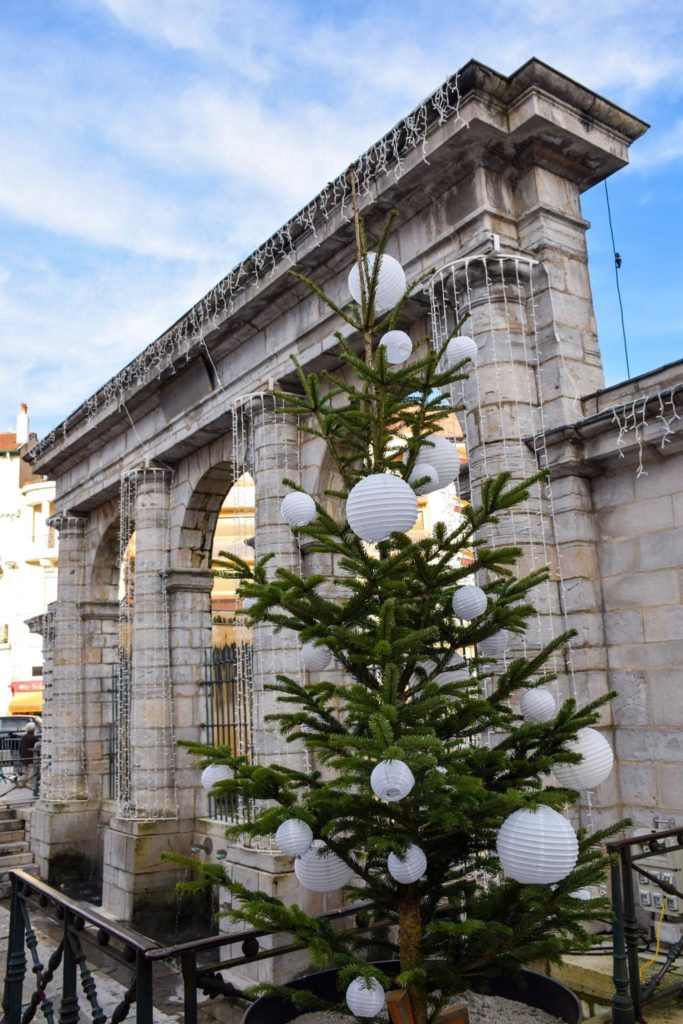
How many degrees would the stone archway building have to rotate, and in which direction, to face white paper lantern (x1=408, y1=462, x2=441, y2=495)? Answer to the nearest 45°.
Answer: approximately 45° to its left

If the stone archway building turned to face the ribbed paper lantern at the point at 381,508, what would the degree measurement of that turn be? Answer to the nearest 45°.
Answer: approximately 45° to its left

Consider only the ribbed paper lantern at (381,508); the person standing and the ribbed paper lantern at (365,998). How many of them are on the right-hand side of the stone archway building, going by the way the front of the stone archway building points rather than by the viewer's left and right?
1

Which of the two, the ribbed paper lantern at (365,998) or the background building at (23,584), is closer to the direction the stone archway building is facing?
the ribbed paper lantern

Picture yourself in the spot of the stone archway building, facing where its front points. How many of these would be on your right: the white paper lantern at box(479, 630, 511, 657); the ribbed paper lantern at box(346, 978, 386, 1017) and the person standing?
1

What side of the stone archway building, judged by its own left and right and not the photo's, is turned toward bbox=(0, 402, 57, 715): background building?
right

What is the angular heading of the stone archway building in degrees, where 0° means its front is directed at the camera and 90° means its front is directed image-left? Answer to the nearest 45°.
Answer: approximately 45°

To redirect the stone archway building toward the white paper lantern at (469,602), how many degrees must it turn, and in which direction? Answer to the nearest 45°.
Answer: approximately 45° to its left

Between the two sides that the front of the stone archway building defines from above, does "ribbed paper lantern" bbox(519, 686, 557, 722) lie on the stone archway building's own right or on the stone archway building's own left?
on the stone archway building's own left

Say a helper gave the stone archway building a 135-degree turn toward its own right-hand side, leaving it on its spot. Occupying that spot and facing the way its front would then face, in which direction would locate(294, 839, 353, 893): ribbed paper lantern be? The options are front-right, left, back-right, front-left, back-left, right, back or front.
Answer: back

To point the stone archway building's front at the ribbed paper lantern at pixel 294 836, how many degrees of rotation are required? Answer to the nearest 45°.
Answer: approximately 45° to its left
